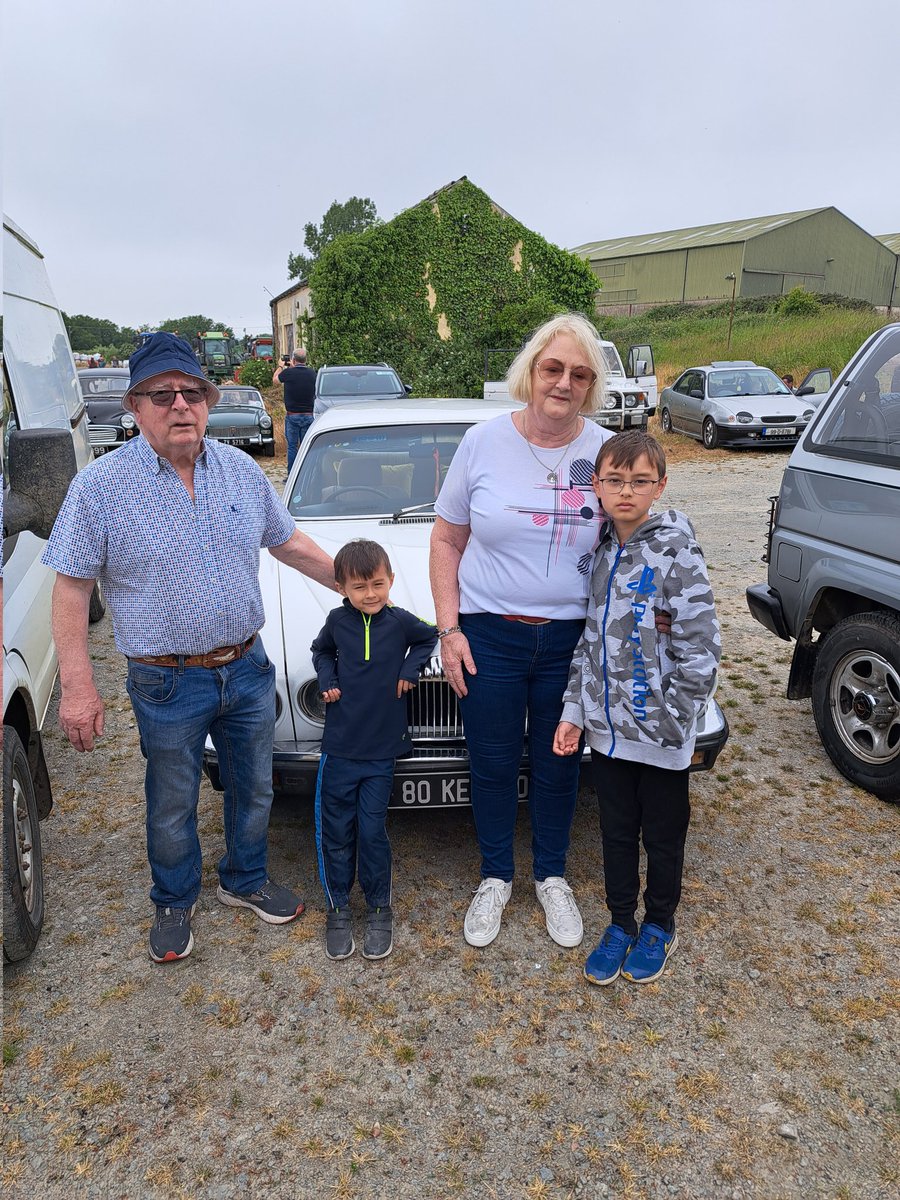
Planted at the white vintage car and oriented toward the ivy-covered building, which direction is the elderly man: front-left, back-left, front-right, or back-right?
back-left

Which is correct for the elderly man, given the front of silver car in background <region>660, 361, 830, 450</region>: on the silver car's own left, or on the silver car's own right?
on the silver car's own right

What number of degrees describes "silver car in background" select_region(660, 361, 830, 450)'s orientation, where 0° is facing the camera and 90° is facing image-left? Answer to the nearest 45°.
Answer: approximately 315°

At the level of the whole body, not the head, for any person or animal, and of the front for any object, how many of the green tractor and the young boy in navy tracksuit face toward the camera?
2

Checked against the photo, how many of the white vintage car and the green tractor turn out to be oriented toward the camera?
2
